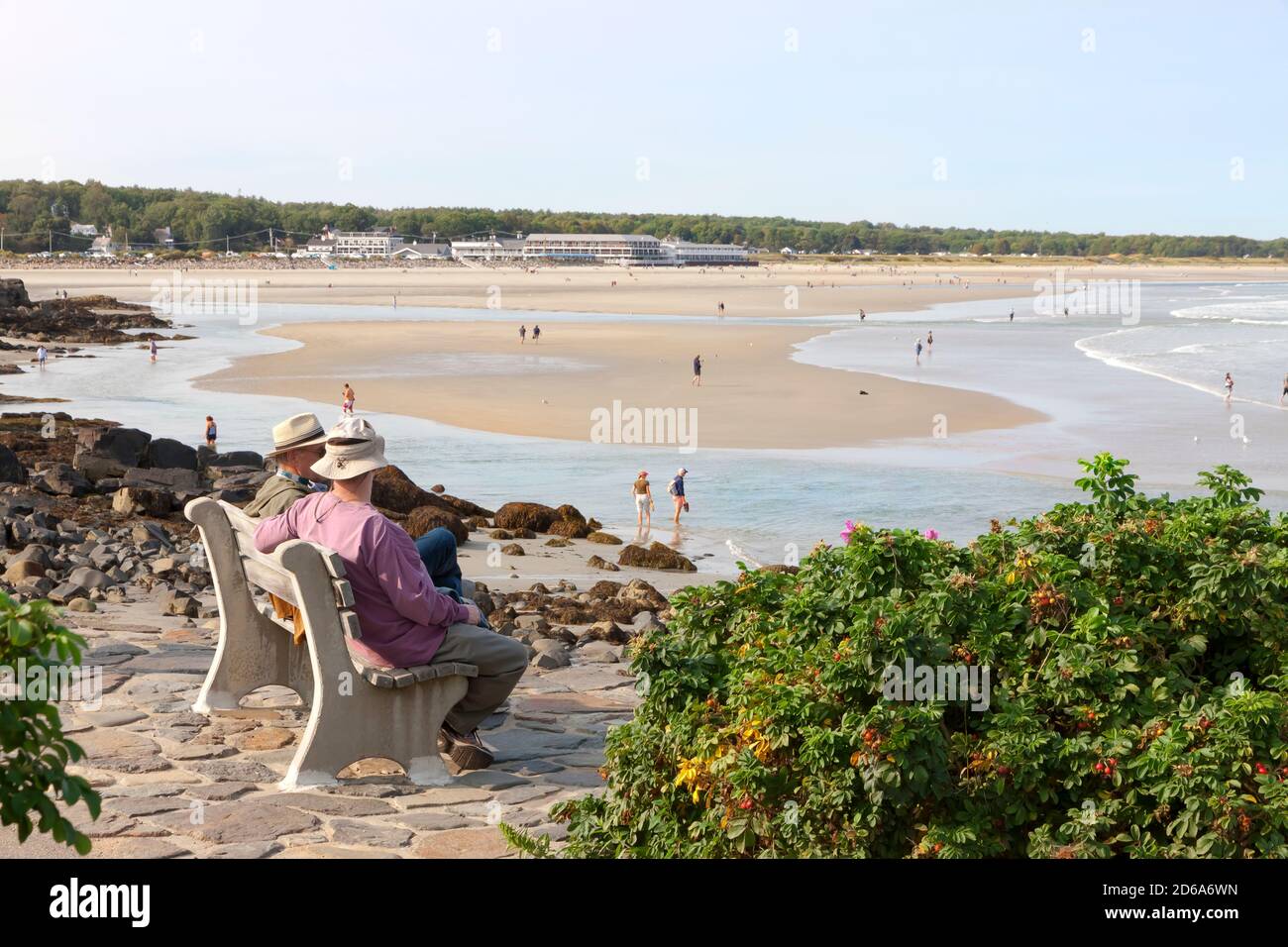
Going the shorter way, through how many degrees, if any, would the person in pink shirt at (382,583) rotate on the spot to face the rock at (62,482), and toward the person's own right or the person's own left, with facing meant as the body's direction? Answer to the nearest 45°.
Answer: approximately 45° to the person's own left

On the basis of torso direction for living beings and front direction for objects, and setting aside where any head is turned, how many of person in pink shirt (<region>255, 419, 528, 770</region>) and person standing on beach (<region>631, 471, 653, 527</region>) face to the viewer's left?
0

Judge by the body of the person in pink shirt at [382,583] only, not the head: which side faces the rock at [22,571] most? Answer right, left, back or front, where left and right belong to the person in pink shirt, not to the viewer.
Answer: left

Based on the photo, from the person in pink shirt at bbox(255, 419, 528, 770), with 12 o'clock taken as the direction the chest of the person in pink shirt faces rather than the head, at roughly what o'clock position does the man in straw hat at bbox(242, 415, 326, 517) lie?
The man in straw hat is roughly at 10 o'clock from the person in pink shirt.

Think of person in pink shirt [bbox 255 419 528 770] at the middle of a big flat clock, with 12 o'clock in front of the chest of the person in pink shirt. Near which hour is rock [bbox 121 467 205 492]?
The rock is roughly at 10 o'clock from the person in pink shirt.

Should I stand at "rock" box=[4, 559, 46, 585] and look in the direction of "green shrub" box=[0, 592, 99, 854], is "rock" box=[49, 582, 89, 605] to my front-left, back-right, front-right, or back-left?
front-left

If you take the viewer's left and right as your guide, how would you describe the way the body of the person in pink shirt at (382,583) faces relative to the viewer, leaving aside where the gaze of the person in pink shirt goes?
facing away from the viewer and to the right of the viewer

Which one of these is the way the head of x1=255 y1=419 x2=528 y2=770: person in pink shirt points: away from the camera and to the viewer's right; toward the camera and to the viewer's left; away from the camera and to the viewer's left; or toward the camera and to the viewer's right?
away from the camera and to the viewer's right
